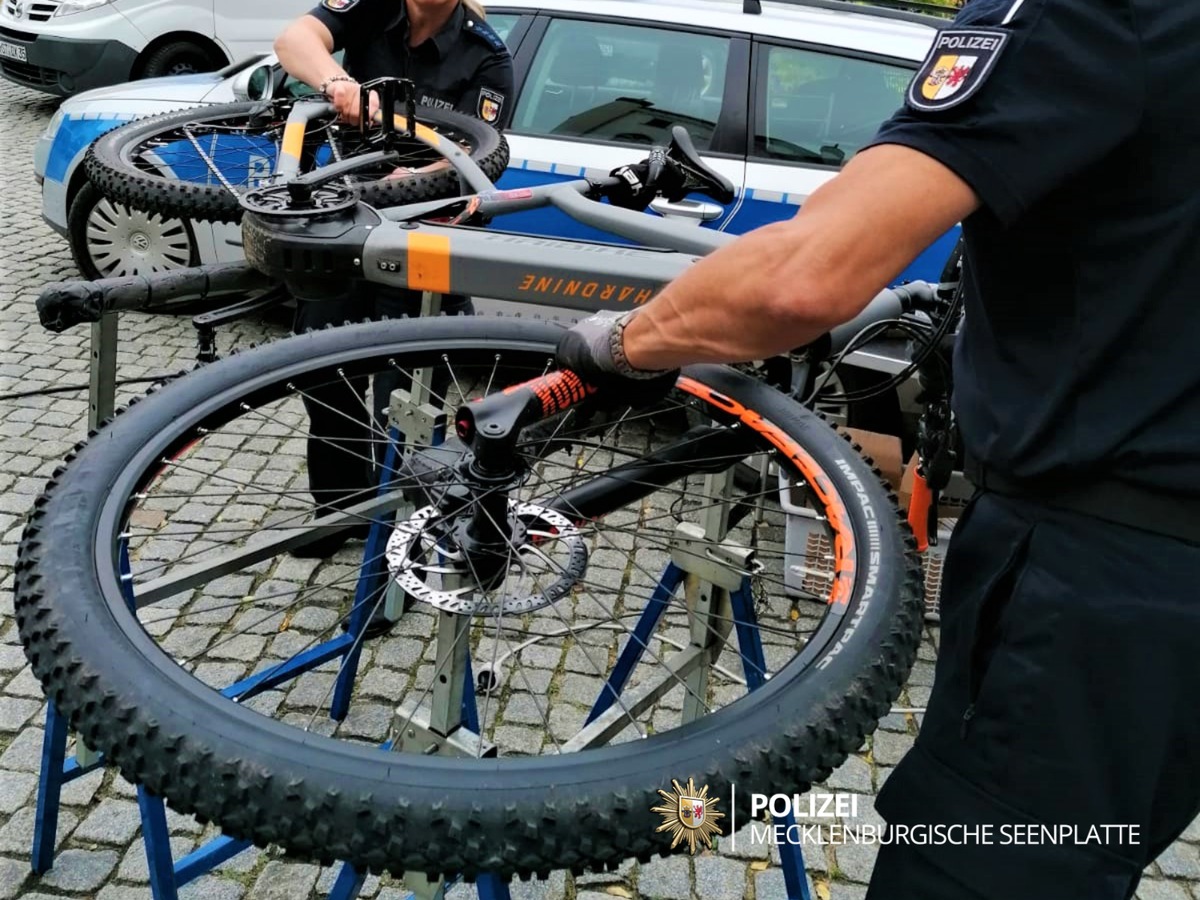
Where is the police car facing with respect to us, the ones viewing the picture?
facing away from the viewer and to the left of the viewer

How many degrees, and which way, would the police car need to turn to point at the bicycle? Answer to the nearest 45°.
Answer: approximately 135° to its left

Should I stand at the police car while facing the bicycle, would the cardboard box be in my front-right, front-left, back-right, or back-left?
front-left

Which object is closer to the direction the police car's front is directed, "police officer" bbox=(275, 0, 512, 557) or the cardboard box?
the police officer

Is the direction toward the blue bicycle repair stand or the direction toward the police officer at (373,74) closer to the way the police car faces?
the police officer

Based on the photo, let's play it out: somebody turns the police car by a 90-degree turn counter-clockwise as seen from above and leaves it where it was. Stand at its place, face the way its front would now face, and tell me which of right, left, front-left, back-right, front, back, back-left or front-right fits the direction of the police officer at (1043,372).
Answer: front-left

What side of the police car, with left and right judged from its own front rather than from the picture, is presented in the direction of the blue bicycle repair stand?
left

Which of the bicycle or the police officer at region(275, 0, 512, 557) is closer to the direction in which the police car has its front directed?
the police officer

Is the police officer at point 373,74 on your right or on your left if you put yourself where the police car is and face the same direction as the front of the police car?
on your left
